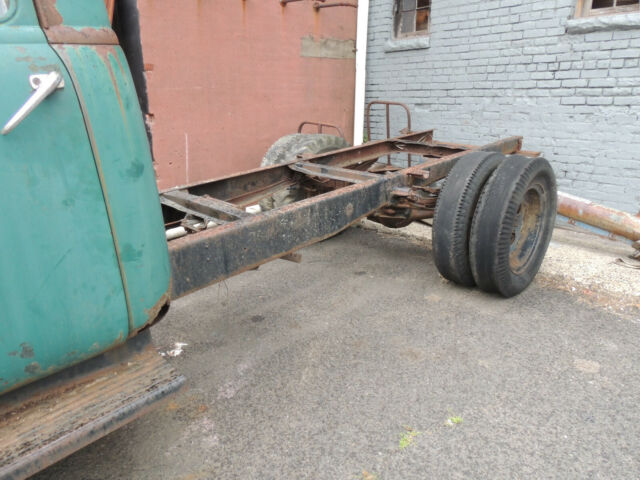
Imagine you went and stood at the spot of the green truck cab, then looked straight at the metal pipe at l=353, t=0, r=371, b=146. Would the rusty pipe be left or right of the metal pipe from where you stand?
right

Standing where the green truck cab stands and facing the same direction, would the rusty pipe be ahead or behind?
behind

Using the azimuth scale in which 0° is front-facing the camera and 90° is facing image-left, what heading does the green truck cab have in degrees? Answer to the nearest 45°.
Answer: approximately 45°

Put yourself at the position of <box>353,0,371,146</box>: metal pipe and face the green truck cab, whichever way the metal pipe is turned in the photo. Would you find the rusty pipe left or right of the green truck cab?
left

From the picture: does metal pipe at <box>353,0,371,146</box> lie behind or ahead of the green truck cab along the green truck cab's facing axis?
behind
